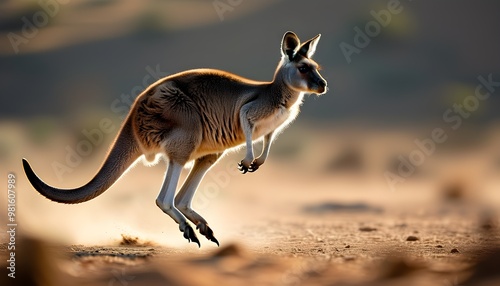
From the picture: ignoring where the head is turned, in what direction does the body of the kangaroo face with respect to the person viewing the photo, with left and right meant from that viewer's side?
facing to the right of the viewer
